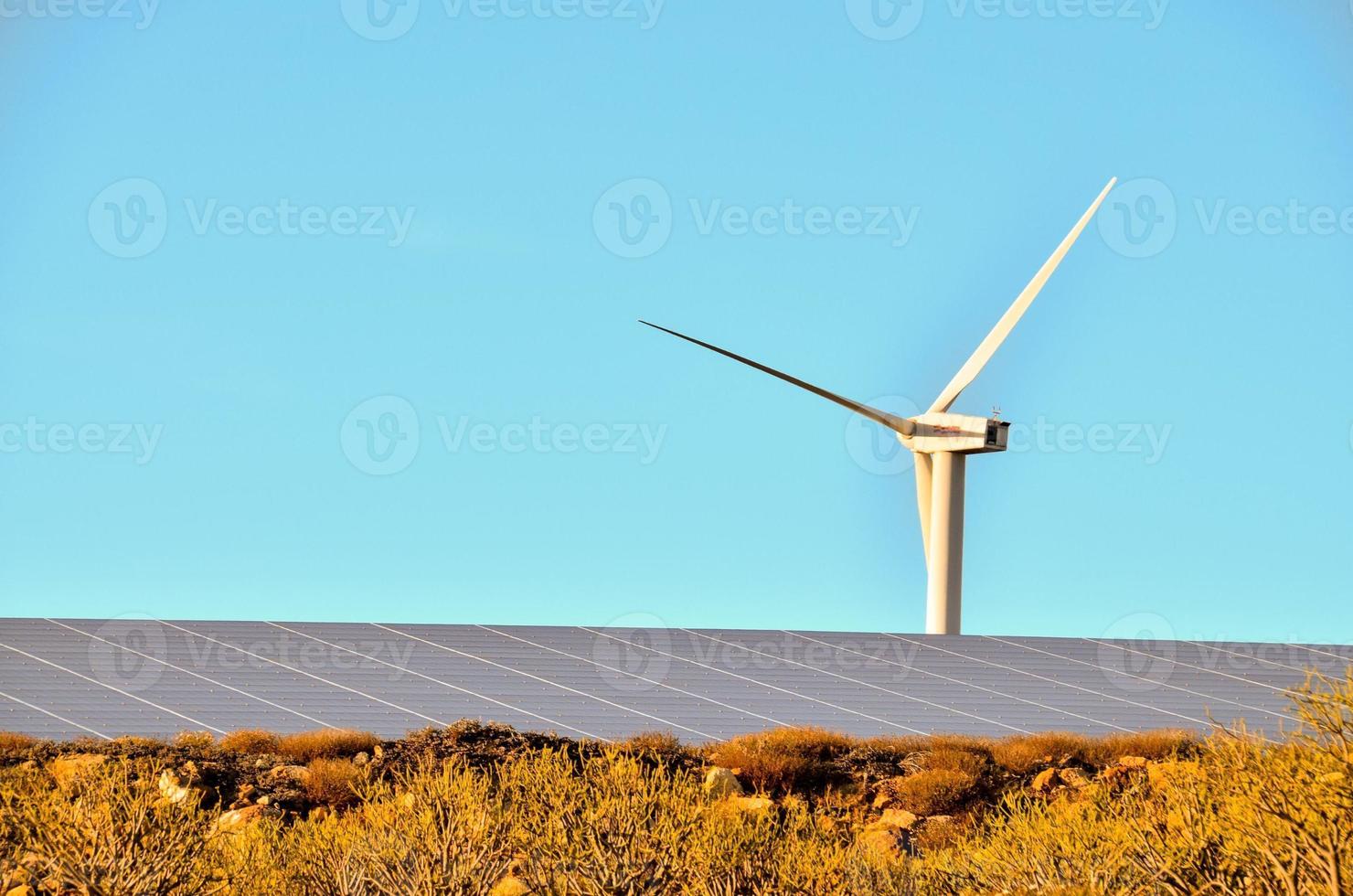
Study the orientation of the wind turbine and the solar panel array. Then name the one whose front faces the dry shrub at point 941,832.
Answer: the solar panel array

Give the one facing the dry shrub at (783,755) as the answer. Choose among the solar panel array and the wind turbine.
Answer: the solar panel array

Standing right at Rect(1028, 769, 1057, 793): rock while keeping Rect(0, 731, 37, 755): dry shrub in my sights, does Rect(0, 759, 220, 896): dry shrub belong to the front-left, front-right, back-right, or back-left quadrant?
front-left

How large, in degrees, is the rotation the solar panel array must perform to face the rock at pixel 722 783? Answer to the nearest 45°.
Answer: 0° — it already faces it

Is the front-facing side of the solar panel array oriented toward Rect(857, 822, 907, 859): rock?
yes

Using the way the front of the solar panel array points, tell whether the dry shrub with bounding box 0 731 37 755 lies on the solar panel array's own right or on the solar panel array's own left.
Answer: on the solar panel array's own right

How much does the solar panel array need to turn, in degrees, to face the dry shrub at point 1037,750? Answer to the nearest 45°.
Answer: approximately 45° to its left

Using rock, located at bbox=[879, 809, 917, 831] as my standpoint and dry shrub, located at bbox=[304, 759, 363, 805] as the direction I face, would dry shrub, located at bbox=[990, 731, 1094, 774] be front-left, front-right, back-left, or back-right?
back-right

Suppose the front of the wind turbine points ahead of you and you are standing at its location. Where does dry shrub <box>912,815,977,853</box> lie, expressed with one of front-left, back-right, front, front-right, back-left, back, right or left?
back-left

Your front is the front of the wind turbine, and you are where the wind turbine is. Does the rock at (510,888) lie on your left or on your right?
on your left

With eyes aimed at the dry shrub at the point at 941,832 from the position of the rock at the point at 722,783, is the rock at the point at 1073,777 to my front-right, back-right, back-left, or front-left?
front-left

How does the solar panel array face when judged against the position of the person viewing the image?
facing the viewer and to the right of the viewer
